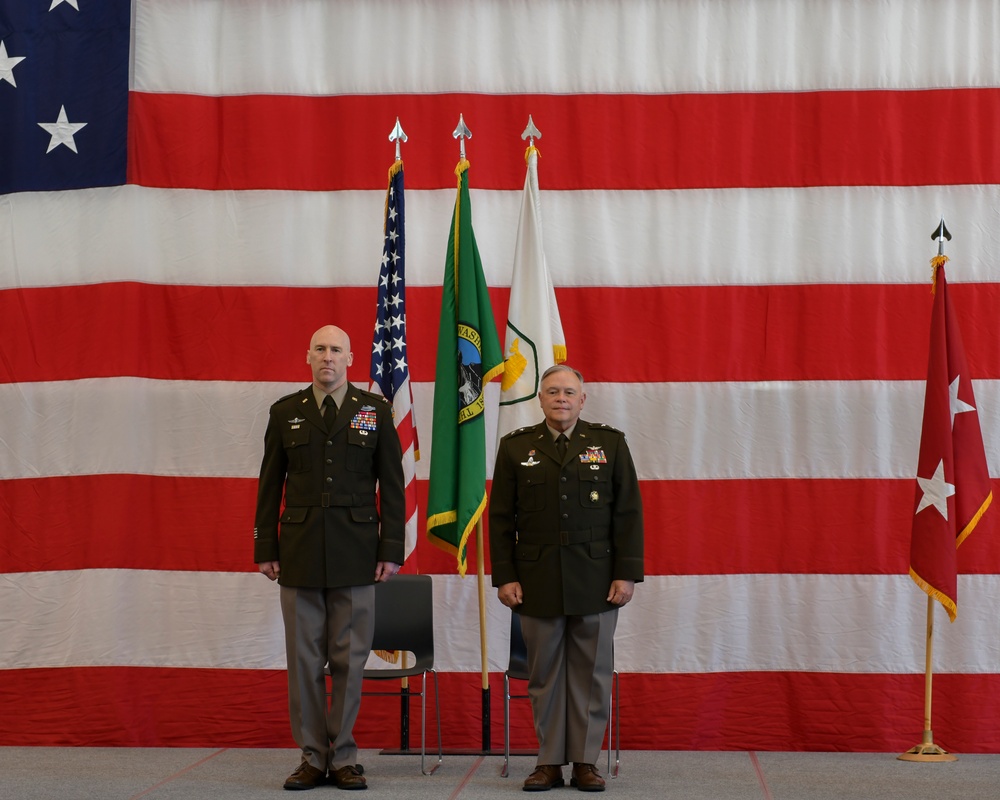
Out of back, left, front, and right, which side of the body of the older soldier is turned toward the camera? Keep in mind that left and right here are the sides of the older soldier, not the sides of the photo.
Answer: front

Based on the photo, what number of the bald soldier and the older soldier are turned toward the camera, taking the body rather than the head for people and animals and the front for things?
2

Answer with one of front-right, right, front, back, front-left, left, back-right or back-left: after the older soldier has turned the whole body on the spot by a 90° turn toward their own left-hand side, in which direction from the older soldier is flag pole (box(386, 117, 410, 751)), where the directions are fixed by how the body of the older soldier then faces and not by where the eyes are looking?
back-left

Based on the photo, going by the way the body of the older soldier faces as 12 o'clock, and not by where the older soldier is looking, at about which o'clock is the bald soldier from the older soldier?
The bald soldier is roughly at 3 o'clock from the older soldier.

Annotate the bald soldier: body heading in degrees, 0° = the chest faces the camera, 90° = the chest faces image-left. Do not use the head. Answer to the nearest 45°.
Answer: approximately 0°

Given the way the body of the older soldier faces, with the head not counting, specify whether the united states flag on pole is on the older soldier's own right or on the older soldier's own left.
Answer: on the older soldier's own right

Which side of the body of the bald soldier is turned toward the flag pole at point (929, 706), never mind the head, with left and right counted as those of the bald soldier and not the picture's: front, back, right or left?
left

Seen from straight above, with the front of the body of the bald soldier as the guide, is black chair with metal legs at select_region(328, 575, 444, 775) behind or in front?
behind

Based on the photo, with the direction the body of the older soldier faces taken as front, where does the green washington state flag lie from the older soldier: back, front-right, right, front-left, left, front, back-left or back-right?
back-right
